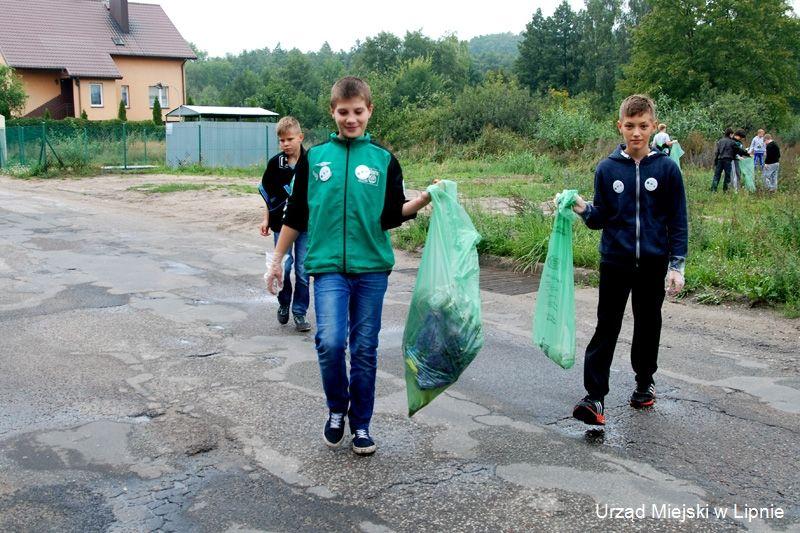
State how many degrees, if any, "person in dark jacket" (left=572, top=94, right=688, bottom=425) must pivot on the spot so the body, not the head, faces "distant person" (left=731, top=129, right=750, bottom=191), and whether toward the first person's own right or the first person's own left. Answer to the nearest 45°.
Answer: approximately 180°

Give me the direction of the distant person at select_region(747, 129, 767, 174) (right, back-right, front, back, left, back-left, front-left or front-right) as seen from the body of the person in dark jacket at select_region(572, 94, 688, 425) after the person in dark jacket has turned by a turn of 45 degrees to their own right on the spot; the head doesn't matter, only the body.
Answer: back-right

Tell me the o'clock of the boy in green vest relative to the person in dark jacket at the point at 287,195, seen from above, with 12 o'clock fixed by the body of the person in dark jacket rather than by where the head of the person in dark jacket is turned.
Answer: The boy in green vest is roughly at 12 o'clock from the person in dark jacket.

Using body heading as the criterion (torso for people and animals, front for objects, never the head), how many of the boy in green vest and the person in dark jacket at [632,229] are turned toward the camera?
2

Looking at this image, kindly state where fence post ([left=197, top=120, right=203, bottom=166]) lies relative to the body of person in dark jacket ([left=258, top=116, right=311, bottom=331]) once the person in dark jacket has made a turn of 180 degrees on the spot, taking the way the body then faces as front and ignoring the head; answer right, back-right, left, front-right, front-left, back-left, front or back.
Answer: front

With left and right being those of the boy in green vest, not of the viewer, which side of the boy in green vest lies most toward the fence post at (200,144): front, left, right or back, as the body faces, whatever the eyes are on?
back

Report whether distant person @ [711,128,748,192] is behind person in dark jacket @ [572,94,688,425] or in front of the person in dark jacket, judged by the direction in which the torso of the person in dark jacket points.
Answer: behind

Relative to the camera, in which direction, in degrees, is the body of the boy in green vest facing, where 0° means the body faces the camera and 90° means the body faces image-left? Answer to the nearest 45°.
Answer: approximately 0°

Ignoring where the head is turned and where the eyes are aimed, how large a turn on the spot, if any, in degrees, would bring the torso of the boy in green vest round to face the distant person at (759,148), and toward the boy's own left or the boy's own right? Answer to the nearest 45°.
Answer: approximately 135° to the boy's own left
